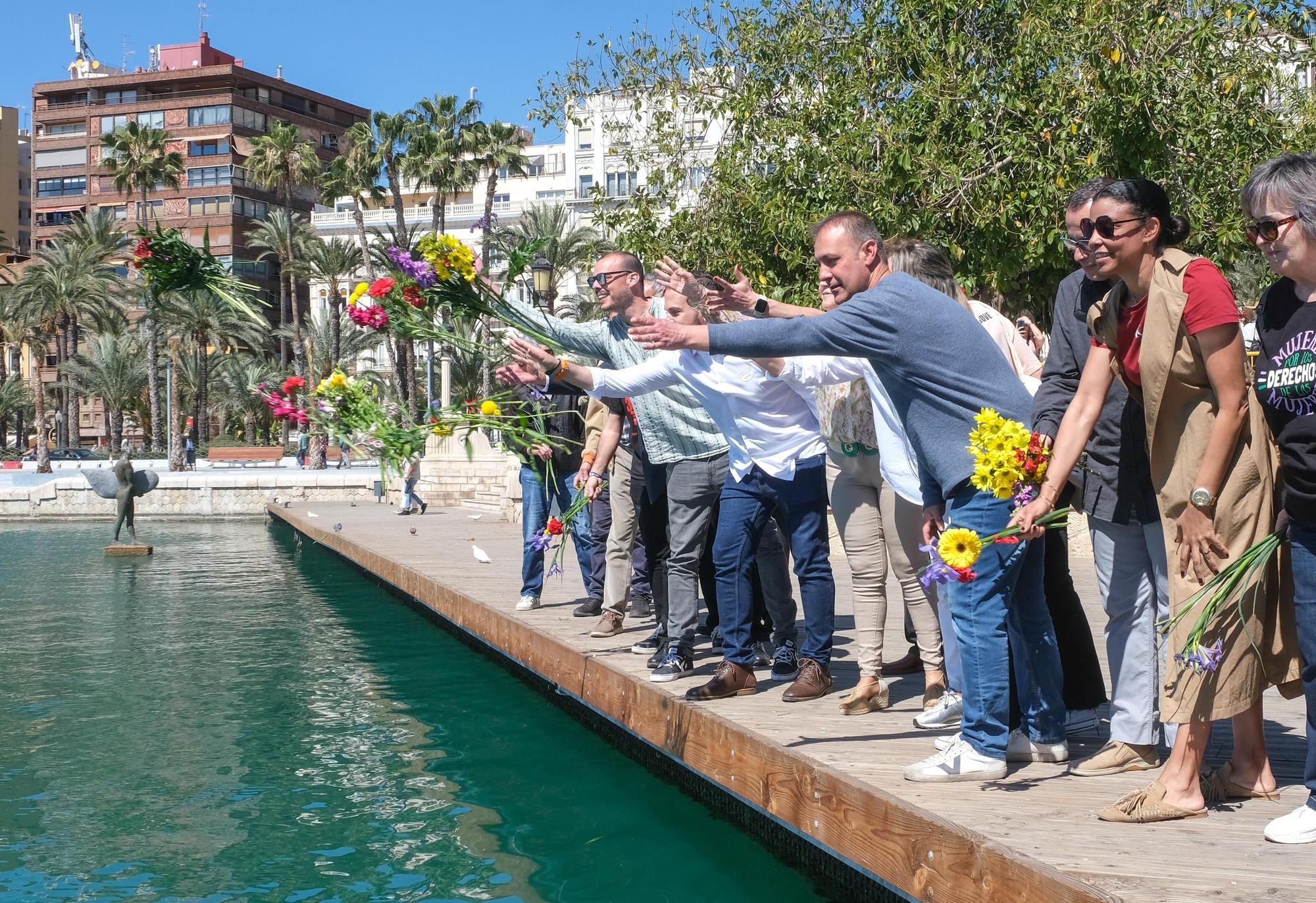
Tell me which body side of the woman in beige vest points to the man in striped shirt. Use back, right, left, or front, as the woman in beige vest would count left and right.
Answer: right

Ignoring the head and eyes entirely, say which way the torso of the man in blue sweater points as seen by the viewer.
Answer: to the viewer's left

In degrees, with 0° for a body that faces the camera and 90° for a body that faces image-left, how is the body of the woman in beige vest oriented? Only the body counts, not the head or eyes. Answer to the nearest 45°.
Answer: approximately 45°

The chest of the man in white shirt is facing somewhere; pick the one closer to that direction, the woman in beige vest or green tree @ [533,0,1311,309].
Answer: the woman in beige vest

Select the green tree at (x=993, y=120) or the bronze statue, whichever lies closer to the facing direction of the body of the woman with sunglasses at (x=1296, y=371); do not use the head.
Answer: the bronze statue

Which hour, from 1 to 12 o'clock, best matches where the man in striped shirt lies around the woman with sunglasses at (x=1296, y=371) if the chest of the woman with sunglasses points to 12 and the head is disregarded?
The man in striped shirt is roughly at 3 o'clock from the woman with sunglasses.

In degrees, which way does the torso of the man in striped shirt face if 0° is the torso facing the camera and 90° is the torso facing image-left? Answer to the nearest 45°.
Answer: approximately 45°

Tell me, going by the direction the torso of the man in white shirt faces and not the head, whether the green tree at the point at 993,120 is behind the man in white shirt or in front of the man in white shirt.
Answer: behind
